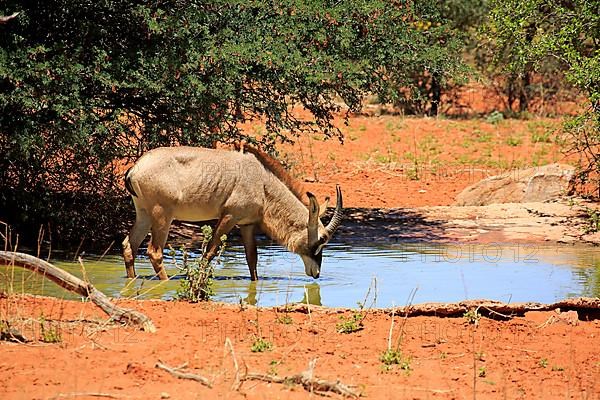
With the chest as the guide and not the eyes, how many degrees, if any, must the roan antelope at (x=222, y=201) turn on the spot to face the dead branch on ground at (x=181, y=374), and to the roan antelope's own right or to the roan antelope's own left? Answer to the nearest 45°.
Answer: approximately 90° to the roan antelope's own right

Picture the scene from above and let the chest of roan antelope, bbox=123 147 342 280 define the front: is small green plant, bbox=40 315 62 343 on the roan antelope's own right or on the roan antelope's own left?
on the roan antelope's own right

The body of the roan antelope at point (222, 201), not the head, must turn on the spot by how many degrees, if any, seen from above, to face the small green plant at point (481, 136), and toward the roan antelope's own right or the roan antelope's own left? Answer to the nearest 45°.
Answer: approximately 45° to the roan antelope's own left

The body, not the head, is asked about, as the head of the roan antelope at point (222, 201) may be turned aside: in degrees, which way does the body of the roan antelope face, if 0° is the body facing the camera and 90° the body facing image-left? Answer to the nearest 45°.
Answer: approximately 270°

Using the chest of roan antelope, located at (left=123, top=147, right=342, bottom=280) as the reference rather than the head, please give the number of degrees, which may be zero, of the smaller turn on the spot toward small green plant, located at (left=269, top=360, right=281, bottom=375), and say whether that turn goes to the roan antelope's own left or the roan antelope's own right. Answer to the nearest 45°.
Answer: approximately 90° to the roan antelope's own right

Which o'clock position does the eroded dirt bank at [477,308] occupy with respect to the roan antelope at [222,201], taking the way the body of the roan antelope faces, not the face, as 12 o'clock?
The eroded dirt bank is roughly at 2 o'clock from the roan antelope.

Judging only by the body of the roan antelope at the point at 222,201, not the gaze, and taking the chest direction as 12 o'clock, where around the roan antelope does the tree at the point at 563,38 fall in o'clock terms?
The tree is roughly at 11 o'clock from the roan antelope.

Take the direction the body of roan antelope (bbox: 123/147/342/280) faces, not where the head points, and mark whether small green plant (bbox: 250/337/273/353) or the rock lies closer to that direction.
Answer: the rock

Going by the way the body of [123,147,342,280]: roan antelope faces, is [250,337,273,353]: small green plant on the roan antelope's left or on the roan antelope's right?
on the roan antelope's right

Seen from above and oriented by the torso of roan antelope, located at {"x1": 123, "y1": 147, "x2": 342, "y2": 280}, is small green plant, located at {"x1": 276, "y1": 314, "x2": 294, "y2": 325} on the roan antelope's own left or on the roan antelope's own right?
on the roan antelope's own right

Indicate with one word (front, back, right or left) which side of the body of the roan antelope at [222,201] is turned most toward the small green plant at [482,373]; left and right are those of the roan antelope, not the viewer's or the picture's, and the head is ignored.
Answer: right

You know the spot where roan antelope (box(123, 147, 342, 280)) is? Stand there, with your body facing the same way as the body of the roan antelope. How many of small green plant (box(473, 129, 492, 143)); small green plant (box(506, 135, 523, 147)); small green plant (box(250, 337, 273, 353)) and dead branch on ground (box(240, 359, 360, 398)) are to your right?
2

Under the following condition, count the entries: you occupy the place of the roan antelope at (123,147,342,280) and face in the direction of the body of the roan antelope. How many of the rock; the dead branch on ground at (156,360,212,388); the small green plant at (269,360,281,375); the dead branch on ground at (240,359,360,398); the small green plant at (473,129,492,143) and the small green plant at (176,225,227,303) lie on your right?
4

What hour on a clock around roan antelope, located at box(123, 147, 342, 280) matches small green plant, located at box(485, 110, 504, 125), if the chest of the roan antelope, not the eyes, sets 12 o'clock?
The small green plant is roughly at 10 o'clock from the roan antelope.
